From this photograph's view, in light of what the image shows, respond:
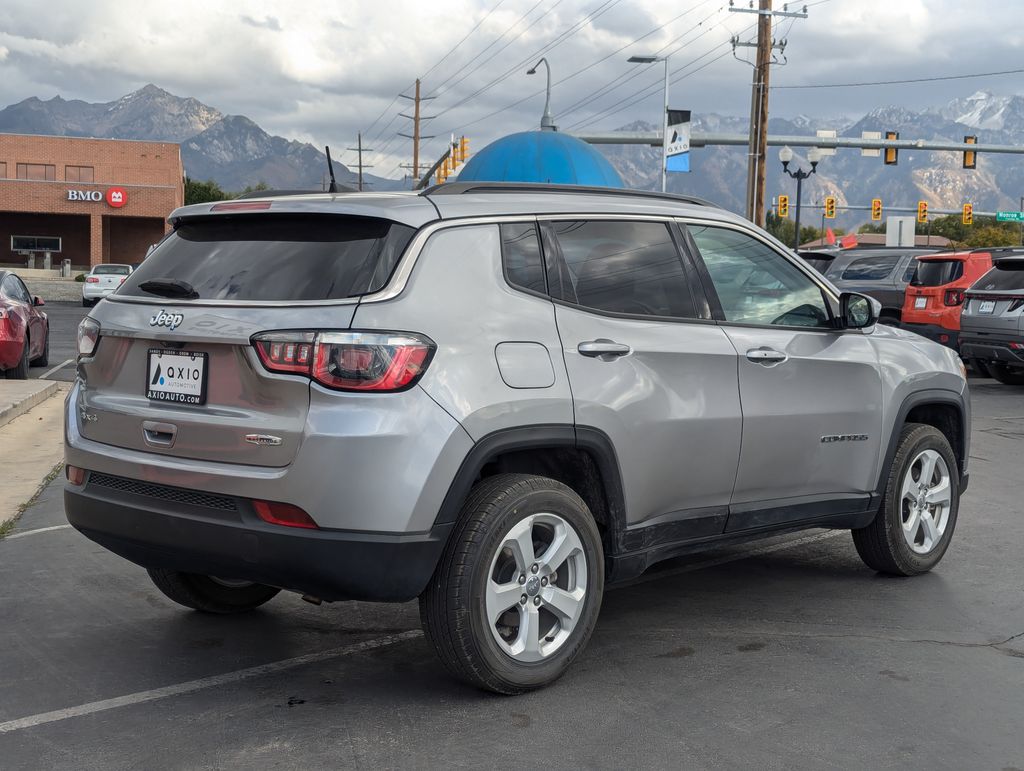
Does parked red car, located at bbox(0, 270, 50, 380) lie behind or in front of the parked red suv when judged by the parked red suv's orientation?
behind

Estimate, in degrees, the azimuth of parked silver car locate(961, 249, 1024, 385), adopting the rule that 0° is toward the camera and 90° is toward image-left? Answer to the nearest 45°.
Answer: approximately 225°

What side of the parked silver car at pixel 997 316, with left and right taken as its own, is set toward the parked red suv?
left

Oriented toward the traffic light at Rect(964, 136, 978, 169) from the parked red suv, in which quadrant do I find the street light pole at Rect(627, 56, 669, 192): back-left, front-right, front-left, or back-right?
front-left

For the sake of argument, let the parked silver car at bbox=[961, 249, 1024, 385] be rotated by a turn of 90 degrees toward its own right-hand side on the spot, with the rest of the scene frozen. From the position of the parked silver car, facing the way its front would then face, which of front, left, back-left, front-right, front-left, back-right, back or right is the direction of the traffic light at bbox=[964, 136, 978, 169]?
back-left

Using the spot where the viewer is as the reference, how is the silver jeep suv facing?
facing away from the viewer and to the right of the viewer

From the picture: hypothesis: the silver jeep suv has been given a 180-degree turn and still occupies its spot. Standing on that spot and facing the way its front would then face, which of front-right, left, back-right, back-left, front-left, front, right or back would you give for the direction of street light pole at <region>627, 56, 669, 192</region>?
back-right
